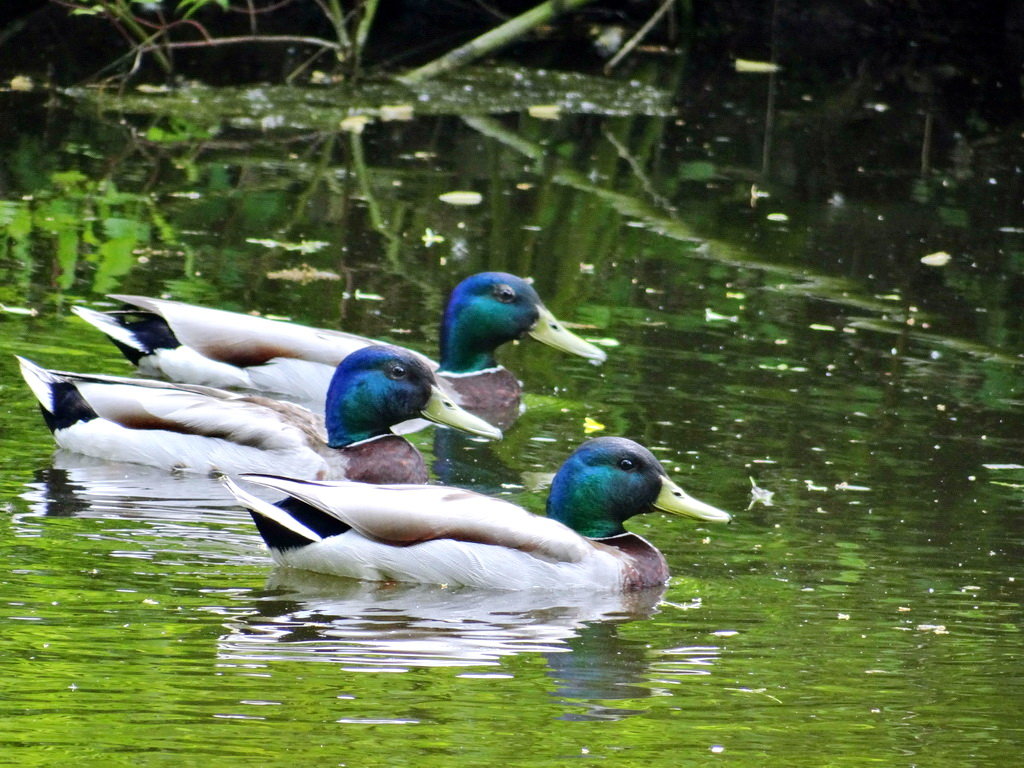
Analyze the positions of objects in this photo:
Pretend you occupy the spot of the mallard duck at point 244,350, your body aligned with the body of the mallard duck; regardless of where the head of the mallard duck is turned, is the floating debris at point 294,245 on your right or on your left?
on your left

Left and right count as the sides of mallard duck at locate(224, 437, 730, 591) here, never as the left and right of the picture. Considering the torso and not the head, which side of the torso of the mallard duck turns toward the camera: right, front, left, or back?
right

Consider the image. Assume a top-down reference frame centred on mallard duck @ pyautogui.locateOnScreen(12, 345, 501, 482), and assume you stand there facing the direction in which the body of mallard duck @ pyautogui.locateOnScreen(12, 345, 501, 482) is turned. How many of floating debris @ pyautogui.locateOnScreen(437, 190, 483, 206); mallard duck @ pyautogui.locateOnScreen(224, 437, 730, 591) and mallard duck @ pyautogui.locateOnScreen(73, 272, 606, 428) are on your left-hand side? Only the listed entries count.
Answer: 2

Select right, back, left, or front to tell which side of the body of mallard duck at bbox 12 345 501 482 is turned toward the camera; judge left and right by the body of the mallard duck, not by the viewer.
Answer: right

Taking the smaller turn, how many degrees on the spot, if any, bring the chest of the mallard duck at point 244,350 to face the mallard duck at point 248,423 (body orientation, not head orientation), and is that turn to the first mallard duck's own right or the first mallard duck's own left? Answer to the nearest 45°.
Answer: approximately 90° to the first mallard duck's own right

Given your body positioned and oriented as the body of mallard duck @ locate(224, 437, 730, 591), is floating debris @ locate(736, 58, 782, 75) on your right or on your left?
on your left

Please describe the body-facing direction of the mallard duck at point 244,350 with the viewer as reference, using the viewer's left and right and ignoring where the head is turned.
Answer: facing to the right of the viewer
